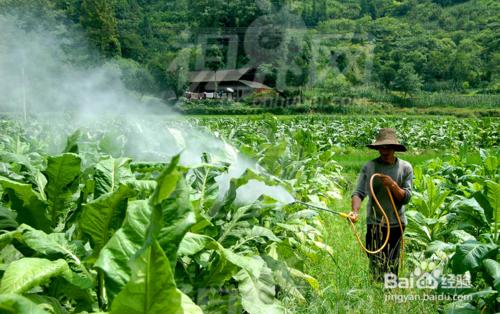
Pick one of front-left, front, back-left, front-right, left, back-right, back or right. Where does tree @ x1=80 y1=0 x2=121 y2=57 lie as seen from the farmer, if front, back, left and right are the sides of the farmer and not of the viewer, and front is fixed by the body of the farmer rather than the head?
back-right

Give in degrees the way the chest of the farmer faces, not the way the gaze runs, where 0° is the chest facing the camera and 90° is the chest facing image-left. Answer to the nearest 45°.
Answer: approximately 0°
